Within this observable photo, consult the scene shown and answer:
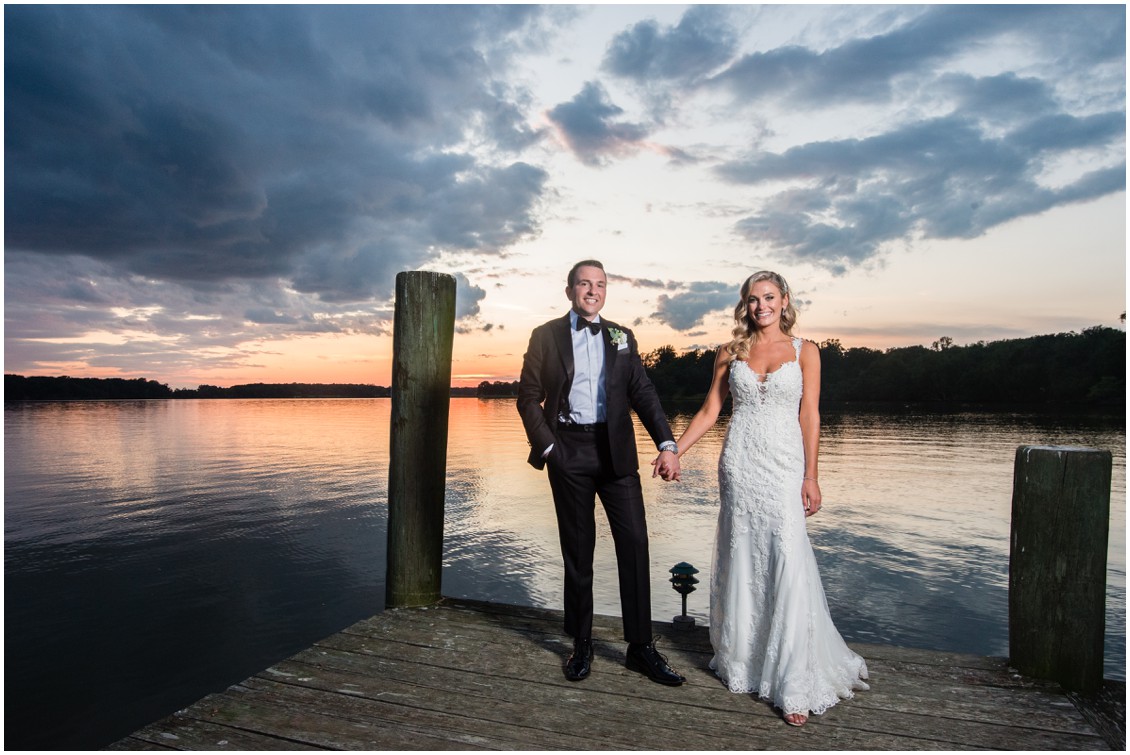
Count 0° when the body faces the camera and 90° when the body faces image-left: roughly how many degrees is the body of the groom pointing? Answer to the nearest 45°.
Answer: approximately 0°

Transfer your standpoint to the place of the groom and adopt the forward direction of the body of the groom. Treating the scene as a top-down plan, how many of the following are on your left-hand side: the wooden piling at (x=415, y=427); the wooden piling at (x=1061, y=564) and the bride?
2

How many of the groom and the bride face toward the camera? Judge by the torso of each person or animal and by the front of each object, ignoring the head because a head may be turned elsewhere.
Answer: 2

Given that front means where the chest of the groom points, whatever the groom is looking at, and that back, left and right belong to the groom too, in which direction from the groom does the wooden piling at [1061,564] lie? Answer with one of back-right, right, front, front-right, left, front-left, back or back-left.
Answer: left

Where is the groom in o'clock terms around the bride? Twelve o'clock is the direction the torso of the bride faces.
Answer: The groom is roughly at 3 o'clock from the bride.

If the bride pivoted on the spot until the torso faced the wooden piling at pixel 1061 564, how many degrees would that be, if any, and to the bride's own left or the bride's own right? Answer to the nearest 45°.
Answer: approximately 90° to the bride's own left

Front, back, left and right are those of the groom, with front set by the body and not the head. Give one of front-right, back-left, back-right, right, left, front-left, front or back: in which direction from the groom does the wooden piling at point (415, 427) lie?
back-right

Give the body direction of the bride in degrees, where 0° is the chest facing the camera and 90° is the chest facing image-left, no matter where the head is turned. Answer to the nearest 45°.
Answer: approximately 0°
